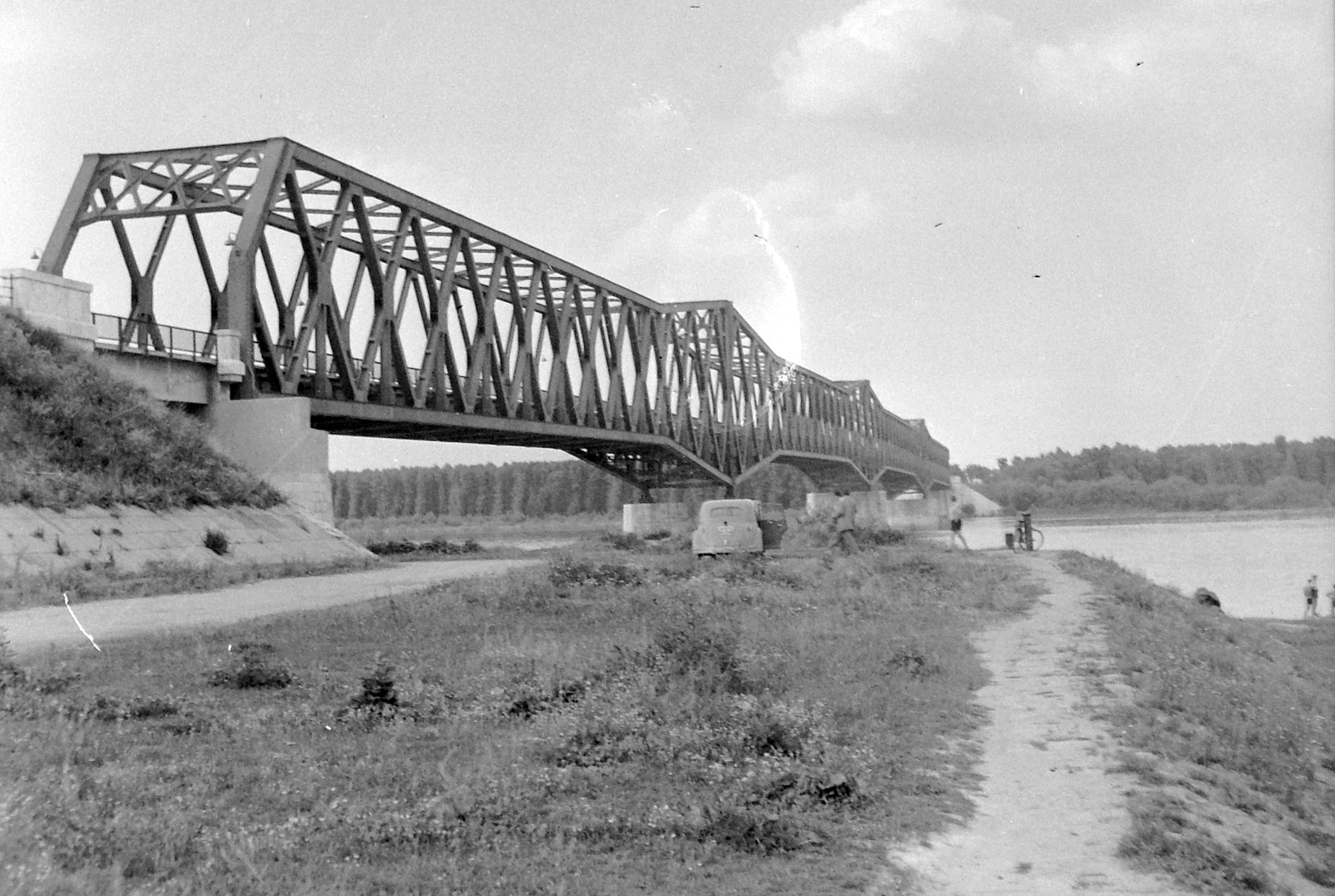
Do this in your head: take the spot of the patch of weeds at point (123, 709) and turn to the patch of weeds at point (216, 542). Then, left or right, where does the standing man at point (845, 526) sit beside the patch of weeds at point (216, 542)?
right

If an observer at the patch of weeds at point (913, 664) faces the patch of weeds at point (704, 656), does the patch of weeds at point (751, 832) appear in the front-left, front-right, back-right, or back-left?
front-left

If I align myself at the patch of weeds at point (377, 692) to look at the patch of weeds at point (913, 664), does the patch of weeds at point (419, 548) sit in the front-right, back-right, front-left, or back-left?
front-left
